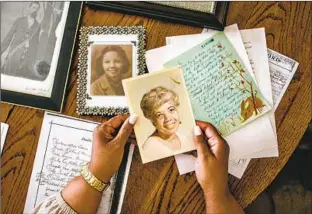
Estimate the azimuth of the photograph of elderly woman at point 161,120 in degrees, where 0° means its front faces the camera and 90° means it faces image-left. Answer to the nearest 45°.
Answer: approximately 0°
